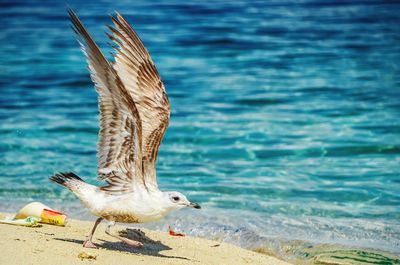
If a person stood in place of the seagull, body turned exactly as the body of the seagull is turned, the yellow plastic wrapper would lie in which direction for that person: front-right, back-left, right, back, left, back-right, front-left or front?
back-left

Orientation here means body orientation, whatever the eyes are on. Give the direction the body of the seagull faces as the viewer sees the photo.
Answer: to the viewer's right
